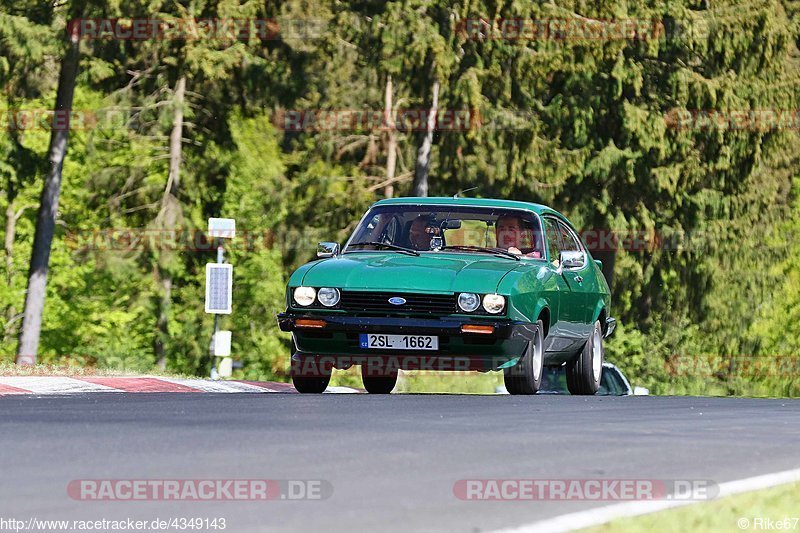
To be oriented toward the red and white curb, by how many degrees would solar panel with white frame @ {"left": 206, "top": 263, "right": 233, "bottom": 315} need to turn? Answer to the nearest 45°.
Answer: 0° — it already faces it

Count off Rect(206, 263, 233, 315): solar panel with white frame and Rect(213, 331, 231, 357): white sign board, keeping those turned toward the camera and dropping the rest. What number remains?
2

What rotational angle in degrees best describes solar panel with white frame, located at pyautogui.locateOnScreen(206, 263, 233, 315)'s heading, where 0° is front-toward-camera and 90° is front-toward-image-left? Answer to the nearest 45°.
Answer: approximately 0°

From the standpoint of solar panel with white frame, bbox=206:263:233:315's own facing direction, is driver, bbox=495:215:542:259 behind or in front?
in front

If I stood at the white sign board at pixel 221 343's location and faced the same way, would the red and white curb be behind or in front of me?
in front

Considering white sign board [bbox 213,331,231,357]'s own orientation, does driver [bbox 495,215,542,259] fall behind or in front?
in front
